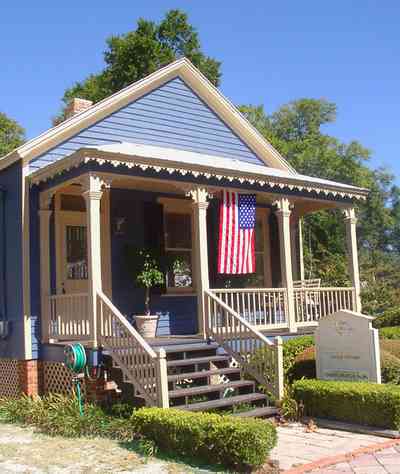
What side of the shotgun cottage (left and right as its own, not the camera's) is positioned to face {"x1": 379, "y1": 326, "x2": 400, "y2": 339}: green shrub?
left

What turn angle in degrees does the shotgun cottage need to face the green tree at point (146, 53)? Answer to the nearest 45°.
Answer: approximately 135° to its left

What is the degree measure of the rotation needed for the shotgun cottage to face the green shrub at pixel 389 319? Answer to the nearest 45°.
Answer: approximately 90° to its left

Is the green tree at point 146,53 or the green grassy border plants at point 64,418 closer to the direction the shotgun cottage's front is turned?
the green grassy border plants

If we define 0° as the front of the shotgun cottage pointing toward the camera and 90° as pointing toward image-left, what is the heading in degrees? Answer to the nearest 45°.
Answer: approximately 315°

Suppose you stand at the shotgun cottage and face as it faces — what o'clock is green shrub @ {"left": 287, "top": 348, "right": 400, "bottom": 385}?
The green shrub is roughly at 11 o'clock from the shotgun cottage.

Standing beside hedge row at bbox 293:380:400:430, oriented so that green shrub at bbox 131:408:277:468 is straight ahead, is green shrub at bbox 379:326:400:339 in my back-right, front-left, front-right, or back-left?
back-right

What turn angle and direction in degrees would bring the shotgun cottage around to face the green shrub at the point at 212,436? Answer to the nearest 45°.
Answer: approximately 45° to its right

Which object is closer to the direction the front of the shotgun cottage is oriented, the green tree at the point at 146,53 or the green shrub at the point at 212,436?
the green shrub
